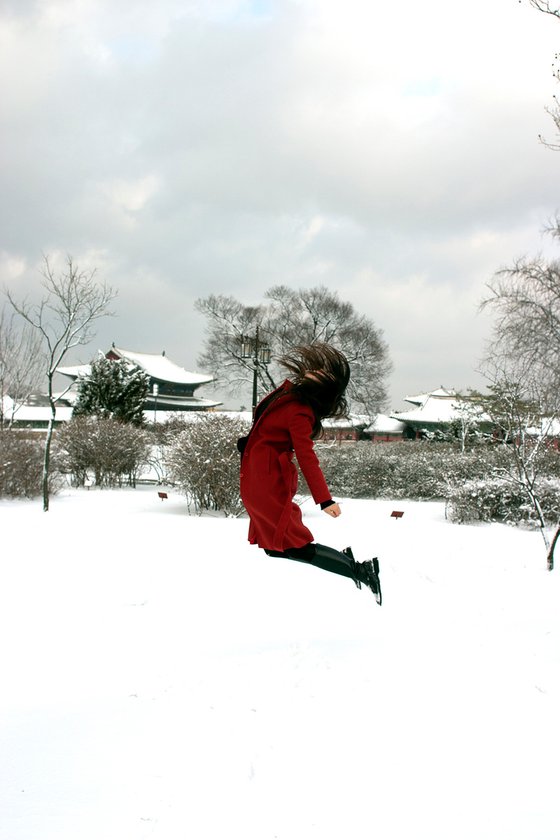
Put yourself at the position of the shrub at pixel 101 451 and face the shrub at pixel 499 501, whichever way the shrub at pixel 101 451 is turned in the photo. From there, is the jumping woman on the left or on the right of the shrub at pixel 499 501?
right

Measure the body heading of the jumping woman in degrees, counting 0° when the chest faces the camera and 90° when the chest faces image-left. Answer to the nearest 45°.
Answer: approximately 90°

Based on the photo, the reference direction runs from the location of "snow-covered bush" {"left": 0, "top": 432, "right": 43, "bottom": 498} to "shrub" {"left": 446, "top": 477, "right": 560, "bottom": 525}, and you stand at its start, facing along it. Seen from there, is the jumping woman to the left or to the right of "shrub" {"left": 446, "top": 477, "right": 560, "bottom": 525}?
right

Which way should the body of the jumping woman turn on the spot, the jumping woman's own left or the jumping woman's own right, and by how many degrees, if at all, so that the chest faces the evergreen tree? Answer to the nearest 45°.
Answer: approximately 90° to the jumping woman's own right

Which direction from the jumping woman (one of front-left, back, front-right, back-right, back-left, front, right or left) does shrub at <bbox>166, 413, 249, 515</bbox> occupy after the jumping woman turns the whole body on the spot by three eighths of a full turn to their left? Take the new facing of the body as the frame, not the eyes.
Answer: back-left

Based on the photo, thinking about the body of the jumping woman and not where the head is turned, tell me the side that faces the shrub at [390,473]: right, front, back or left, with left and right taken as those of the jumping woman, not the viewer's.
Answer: right

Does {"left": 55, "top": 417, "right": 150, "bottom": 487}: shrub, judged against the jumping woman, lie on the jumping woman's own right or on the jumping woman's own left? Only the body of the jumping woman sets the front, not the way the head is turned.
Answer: on the jumping woman's own right

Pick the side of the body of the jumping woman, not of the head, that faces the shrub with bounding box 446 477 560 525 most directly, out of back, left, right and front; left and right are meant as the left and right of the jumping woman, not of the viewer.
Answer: right
